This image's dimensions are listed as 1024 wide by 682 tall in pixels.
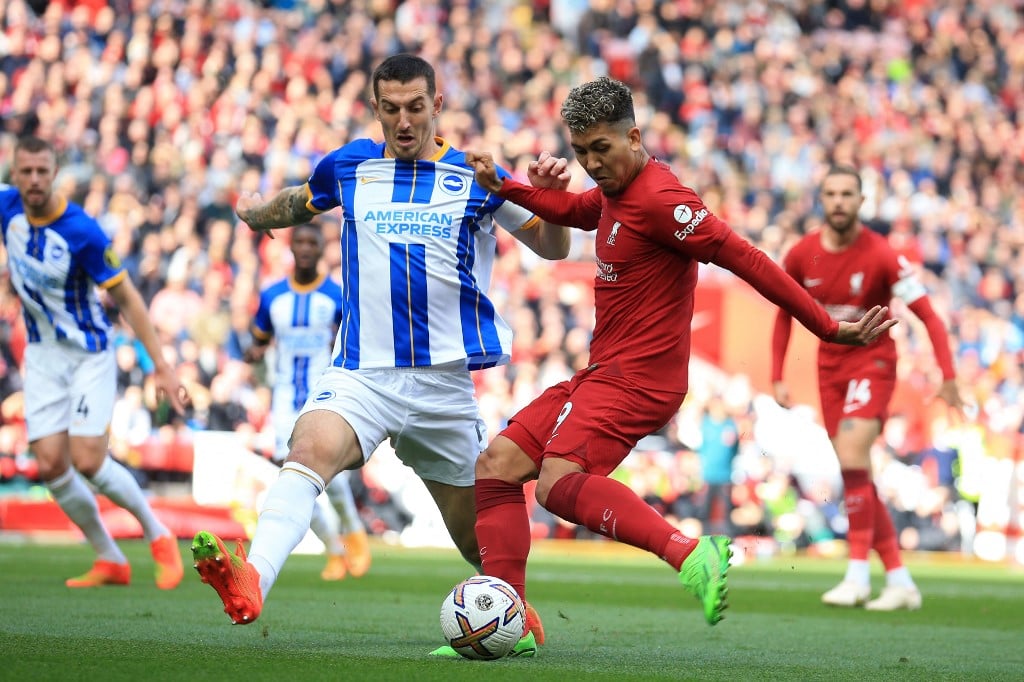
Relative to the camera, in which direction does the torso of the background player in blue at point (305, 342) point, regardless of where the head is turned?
toward the camera

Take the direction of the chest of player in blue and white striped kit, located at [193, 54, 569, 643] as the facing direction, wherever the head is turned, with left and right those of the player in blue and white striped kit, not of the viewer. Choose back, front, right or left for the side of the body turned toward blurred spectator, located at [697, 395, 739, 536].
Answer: back

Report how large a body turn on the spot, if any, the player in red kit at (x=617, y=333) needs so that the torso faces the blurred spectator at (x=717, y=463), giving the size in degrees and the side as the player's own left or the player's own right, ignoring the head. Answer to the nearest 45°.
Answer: approximately 135° to the player's own right

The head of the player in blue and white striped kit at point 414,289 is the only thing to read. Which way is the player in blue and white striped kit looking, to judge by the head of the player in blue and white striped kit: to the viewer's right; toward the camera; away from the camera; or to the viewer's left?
toward the camera

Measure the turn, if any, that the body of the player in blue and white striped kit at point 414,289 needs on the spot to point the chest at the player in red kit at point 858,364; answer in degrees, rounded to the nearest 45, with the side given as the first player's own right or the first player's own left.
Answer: approximately 135° to the first player's own left

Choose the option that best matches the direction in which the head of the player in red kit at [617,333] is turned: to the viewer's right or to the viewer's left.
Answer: to the viewer's left

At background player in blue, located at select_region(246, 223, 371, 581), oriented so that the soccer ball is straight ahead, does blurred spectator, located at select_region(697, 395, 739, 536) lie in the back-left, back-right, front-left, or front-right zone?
back-left

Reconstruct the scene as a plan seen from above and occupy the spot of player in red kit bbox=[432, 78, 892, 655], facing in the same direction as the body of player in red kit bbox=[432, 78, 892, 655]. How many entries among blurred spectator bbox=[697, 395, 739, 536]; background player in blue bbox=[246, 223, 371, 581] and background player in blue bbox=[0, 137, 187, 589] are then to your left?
0

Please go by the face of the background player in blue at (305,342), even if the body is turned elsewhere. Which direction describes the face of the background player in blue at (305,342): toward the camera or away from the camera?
toward the camera

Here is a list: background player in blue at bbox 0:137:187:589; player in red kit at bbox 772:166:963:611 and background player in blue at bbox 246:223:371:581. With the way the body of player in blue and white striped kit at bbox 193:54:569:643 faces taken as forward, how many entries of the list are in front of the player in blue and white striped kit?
0

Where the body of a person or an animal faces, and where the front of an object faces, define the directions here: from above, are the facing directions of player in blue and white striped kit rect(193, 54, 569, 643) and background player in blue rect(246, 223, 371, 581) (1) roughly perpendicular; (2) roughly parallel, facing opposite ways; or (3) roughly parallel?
roughly parallel

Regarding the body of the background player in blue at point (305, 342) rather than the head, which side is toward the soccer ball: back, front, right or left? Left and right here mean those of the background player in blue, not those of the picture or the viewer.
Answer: front

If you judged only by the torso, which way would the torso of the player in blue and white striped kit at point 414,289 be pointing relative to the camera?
toward the camera

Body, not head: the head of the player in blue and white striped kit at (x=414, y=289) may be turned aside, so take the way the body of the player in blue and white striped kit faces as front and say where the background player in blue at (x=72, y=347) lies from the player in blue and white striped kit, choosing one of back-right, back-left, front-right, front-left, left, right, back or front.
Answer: back-right

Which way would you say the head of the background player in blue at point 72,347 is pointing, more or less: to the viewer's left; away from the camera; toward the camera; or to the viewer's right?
toward the camera
